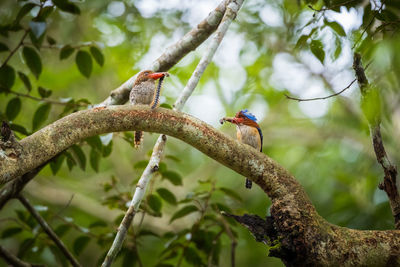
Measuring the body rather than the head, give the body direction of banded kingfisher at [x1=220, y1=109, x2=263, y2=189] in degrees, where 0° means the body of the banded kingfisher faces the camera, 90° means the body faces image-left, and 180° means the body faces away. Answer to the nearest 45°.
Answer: approximately 45°

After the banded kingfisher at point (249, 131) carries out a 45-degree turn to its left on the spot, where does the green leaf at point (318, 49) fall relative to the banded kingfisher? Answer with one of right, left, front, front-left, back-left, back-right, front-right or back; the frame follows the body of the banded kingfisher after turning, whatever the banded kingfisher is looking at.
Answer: back-left

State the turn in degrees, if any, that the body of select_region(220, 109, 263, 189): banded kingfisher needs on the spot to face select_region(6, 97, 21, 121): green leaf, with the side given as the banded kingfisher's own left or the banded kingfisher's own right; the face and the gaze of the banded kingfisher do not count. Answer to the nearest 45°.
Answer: approximately 45° to the banded kingfisher's own right

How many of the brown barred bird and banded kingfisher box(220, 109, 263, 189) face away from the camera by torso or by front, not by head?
0
